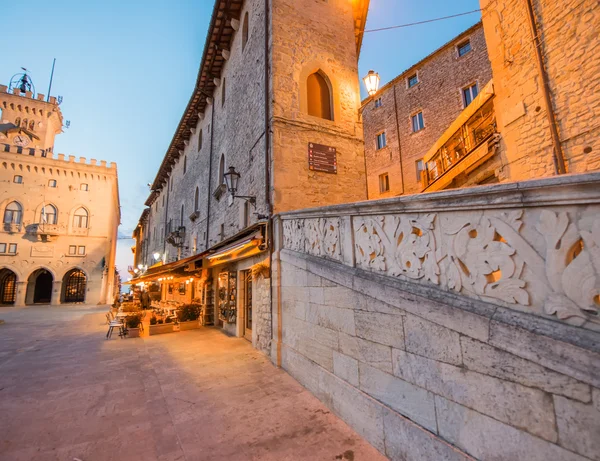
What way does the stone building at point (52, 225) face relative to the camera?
toward the camera

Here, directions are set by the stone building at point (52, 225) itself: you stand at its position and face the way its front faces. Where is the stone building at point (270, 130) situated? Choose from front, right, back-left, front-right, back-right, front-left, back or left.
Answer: front

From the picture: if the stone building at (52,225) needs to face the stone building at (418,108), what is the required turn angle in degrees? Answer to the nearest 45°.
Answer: approximately 45° to its left

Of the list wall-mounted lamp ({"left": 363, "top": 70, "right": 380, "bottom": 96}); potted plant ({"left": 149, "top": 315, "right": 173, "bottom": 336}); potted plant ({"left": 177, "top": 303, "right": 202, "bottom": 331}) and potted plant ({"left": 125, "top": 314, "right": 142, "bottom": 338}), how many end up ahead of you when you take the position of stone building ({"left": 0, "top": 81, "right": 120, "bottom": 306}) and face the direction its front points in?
4

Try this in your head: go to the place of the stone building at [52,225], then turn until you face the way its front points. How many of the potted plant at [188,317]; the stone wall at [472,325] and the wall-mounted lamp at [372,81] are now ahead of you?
3

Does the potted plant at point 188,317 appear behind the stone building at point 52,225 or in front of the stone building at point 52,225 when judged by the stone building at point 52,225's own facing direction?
in front

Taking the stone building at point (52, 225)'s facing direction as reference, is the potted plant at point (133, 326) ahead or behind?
ahead

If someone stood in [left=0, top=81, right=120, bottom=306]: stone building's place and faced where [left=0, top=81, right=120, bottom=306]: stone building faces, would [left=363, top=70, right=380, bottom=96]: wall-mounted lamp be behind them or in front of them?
in front
